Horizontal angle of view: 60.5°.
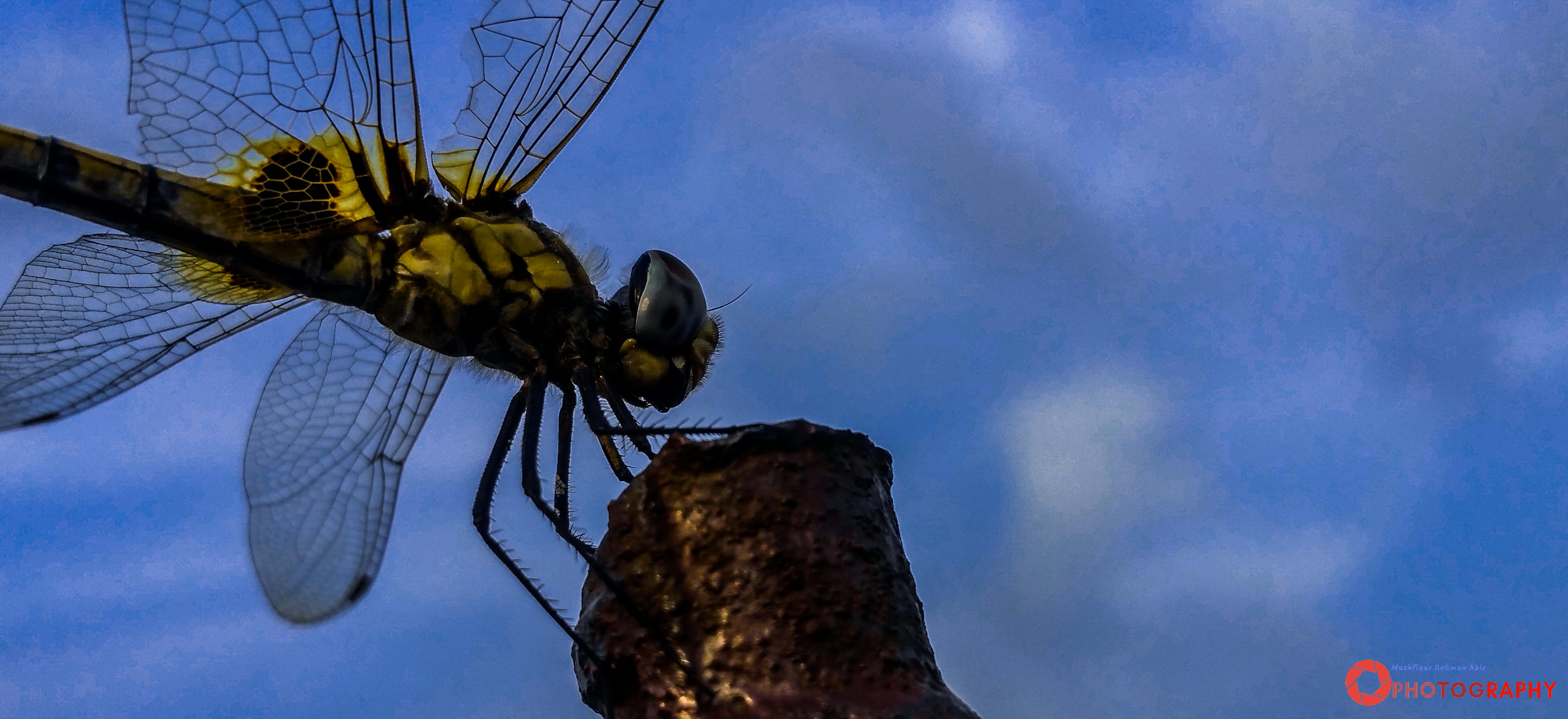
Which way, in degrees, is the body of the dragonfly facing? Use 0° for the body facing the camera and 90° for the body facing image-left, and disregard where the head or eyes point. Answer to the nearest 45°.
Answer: approximately 270°
